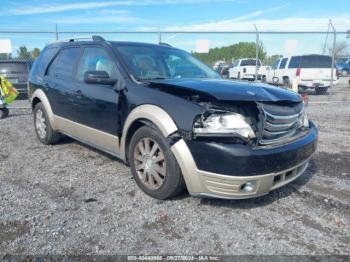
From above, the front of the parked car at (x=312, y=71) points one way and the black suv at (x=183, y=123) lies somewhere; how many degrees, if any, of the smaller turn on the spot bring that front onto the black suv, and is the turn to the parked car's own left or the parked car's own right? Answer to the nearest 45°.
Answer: approximately 135° to the parked car's own left

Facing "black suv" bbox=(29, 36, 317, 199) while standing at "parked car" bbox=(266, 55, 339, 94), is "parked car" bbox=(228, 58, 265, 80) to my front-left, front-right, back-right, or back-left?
back-right

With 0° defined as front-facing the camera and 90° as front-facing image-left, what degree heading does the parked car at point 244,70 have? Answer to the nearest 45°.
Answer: approximately 135°

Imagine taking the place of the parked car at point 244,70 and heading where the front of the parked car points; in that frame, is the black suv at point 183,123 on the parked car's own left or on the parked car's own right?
on the parked car's own left

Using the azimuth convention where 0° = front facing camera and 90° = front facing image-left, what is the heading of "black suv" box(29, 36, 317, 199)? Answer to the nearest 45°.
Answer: approximately 315°

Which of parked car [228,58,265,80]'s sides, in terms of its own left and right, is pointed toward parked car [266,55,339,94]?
back

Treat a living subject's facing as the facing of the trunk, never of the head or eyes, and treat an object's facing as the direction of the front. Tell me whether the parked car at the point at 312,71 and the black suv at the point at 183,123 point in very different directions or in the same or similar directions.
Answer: very different directions

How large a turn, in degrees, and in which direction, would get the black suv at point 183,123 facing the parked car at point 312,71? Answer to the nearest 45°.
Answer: approximately 90° to its left

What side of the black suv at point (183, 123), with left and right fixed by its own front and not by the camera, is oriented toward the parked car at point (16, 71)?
back

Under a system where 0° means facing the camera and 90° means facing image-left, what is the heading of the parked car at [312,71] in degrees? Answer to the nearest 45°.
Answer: approximately 135°

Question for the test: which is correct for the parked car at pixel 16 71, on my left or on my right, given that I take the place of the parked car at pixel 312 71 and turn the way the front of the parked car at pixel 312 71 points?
on my left
